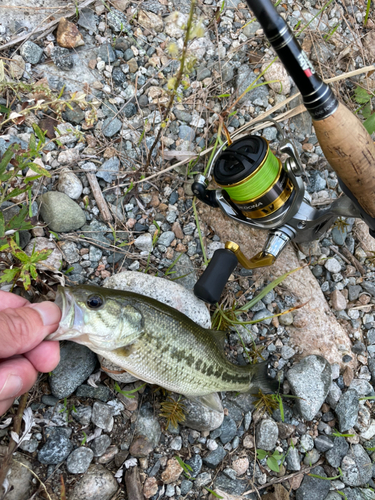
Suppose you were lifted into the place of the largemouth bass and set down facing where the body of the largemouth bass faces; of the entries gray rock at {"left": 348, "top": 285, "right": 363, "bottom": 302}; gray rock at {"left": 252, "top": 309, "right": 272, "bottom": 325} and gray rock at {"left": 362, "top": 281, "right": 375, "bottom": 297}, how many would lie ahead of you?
0

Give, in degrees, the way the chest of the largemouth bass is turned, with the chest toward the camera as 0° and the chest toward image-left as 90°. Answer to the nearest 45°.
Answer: approximately 90°

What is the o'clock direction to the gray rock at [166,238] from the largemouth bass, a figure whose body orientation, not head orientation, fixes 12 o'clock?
The gray rock is roughly at 3 o'clock from the largemouth bass.

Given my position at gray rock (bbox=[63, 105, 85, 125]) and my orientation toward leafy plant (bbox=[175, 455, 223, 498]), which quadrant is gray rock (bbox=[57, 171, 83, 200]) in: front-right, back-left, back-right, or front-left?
front-right

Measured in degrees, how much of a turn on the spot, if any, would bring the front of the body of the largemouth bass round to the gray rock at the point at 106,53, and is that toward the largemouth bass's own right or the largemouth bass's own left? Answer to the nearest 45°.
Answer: approximately 90° to the largemouth bass's own right

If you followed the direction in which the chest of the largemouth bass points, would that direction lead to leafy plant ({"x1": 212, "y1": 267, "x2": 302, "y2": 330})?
no

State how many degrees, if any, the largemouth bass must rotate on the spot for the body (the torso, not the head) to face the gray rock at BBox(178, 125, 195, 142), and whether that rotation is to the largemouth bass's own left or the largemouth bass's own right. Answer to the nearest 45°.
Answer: approximately 90° to the largemouth bass's own right
